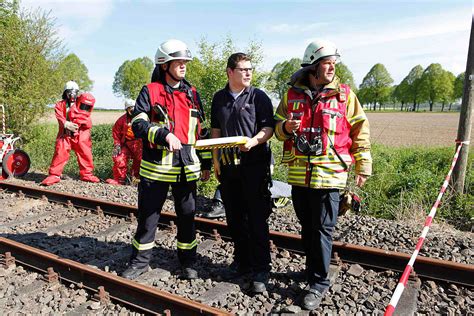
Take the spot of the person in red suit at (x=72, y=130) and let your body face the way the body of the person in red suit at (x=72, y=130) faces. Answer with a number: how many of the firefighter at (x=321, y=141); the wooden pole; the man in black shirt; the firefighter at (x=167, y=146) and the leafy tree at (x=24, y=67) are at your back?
1

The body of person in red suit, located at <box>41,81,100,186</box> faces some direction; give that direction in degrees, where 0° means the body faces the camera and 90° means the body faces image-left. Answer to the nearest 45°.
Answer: approximately 0°

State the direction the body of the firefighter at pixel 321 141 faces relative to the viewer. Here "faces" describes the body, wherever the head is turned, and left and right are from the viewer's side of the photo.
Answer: facing the viewer

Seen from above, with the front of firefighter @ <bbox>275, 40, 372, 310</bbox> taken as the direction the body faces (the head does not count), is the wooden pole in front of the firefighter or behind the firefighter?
behind

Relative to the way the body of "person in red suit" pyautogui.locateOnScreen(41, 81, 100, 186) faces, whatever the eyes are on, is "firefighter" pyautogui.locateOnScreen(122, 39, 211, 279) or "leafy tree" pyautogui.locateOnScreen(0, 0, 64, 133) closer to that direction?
the firefighter

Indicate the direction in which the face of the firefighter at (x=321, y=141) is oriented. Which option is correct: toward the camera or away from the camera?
toward the camera

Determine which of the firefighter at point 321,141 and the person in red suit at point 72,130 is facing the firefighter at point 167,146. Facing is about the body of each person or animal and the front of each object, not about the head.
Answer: the person in red suit

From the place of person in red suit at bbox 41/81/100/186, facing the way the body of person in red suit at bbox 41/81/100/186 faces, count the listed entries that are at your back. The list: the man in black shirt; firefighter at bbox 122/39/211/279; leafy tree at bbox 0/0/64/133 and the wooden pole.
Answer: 1

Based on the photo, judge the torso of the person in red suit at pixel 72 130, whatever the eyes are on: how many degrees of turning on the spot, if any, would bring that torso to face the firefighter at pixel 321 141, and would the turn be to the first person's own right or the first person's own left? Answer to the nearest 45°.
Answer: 0° — they already face them

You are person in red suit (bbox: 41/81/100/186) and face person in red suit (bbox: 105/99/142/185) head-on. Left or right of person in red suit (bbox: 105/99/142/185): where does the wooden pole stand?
right

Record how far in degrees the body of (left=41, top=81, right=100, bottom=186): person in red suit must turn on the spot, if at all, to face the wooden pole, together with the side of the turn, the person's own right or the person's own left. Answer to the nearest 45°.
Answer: approximately 45° to the person's own left

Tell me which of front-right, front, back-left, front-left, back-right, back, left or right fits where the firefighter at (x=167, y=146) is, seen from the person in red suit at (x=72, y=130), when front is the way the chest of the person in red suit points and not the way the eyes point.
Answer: front

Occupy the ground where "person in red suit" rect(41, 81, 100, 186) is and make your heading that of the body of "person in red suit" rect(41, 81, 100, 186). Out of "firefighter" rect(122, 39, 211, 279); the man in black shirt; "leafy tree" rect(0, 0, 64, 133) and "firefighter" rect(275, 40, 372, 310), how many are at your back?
1
